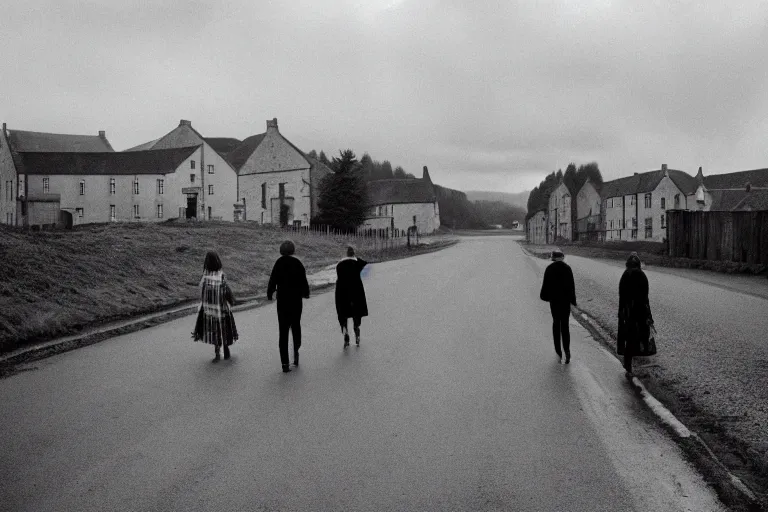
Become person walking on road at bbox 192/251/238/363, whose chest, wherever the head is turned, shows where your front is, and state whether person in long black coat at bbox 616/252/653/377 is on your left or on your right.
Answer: on your right

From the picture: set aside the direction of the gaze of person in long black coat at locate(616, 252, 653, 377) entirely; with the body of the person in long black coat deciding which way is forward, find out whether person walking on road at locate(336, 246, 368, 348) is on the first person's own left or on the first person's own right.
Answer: on the first person's own left

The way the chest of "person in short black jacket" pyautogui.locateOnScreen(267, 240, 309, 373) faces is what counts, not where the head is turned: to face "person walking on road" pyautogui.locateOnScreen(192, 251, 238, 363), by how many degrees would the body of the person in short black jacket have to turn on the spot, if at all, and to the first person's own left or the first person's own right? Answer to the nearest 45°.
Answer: approximately 45° to the first person's own left

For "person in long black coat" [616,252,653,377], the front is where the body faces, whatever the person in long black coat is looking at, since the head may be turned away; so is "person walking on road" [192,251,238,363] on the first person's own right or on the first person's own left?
on the first person's own left

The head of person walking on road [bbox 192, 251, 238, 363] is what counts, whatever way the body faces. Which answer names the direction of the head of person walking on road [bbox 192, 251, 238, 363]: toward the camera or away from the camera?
away from the camera

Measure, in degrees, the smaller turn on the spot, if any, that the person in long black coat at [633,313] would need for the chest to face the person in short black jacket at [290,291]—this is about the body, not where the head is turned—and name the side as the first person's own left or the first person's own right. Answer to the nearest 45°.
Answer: approximately 90° to the first person's own left

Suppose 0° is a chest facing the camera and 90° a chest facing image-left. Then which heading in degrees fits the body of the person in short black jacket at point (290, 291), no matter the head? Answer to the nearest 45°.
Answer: approximately 180°

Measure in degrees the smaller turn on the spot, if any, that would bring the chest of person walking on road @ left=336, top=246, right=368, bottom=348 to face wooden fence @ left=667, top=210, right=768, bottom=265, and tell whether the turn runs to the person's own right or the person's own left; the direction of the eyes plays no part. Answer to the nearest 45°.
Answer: approximately 45° to the person's own right

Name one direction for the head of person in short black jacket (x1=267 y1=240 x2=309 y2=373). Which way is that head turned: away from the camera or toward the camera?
away from the camera

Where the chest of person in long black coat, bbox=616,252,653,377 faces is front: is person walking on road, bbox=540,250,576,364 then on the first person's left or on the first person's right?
on the first person's left

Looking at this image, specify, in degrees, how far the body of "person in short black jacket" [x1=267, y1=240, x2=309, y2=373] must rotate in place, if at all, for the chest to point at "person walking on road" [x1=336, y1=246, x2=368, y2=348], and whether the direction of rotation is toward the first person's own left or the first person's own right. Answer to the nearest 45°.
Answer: approximately 45° to the first person's own right

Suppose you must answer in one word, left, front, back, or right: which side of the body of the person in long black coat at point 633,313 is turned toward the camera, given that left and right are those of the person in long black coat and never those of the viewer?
back

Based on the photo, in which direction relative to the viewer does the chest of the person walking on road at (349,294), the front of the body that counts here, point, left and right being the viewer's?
facing away from the viewer

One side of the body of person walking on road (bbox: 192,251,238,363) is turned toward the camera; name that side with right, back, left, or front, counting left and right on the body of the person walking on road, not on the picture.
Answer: back
